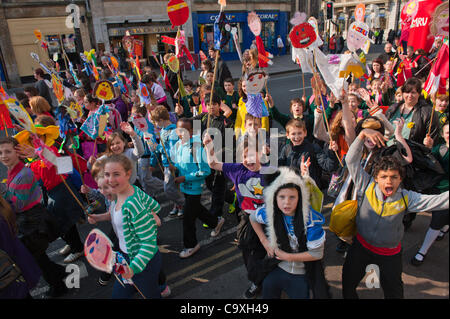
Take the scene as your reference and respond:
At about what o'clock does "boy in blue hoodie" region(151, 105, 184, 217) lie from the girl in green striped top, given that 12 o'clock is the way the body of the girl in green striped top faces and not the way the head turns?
The boy in blue hoodie is roughly at 5 o'clock from the girl in green striped top.

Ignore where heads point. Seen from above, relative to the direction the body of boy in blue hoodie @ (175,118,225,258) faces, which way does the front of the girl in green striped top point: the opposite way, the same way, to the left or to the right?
the same way

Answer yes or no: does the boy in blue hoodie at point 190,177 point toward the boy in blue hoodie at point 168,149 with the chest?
no

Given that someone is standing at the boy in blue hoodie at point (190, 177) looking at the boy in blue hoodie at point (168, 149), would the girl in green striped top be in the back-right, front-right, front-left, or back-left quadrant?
back-left

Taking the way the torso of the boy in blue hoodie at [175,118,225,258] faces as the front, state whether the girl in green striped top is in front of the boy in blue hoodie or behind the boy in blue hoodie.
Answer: in front

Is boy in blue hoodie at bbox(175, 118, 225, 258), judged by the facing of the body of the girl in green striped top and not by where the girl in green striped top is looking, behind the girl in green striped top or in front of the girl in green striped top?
behind

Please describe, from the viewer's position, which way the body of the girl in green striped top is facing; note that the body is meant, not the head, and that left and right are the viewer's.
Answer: facing the viewer and to the left of the viewer

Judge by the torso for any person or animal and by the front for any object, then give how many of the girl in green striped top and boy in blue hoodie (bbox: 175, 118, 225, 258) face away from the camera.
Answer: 0
